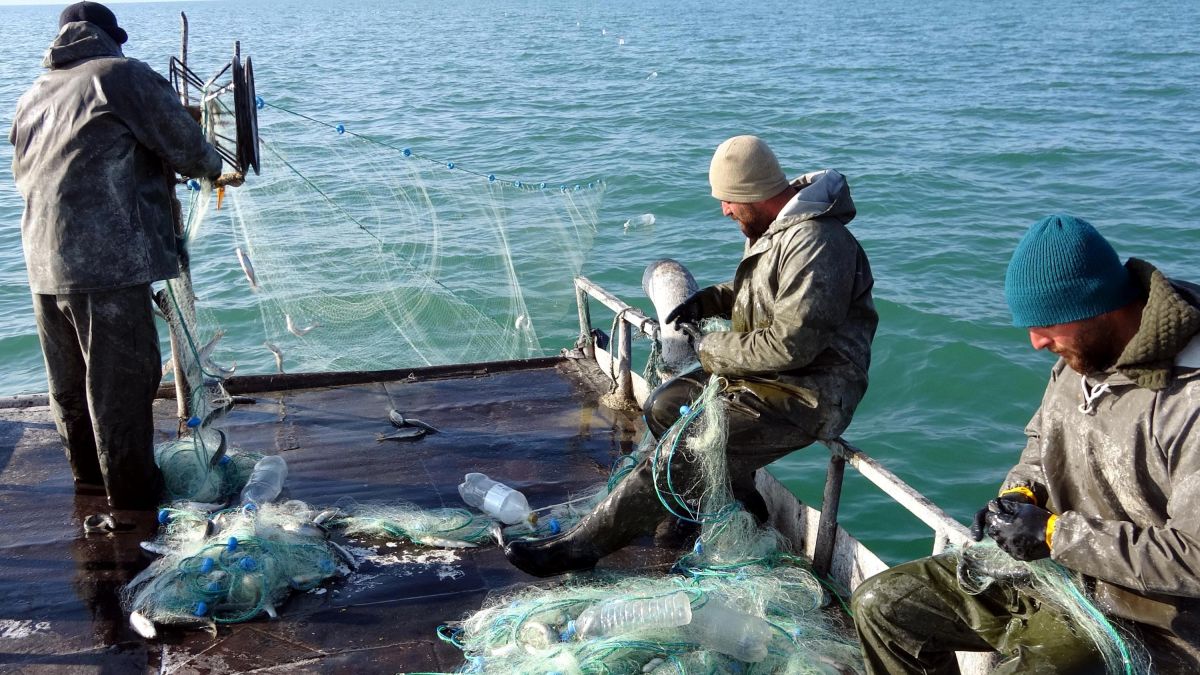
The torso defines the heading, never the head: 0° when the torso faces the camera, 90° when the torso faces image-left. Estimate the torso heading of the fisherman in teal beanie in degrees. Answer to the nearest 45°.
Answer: approximately 45°

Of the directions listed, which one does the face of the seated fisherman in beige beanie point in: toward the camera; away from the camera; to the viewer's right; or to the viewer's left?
to the viewer's left

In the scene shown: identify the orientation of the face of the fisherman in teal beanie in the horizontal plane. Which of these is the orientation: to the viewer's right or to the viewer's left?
to the viewer's left

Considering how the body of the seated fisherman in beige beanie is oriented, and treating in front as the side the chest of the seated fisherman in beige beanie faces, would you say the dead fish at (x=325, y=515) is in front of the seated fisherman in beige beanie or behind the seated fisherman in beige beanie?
in front

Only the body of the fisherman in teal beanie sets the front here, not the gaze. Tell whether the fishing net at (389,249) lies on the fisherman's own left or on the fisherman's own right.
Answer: on the fisherman's own right

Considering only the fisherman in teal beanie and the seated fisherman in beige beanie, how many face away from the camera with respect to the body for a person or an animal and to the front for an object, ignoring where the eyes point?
0

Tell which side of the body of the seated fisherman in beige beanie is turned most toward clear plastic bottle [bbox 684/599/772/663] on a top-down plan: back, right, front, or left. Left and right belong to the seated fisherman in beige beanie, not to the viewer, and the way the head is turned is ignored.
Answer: left

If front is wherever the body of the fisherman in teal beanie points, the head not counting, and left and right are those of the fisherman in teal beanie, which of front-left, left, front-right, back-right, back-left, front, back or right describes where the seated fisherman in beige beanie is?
right

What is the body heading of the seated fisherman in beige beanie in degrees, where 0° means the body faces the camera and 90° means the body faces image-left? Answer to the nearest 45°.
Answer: approximately 90°

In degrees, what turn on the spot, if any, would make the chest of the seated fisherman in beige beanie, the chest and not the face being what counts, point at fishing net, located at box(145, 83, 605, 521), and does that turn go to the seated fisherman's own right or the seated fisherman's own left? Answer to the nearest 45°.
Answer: approximately 45° to the seated fisherman's own right

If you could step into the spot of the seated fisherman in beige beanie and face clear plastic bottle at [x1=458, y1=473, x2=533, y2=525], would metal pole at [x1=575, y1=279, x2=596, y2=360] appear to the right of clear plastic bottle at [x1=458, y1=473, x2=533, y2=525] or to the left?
right
